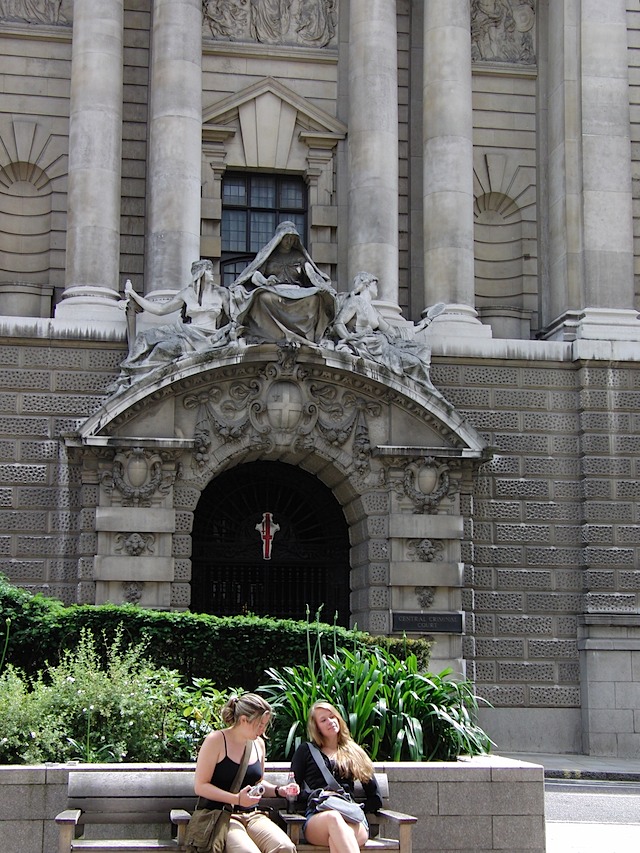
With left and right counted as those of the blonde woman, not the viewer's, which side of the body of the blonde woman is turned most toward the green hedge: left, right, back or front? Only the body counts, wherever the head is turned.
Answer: back

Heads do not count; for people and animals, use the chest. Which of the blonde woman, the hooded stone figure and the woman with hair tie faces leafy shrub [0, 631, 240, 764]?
the hooded stone figure

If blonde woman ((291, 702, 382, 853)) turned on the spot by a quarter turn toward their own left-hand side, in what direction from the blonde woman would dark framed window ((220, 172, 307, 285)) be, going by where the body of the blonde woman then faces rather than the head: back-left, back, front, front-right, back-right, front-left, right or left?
left

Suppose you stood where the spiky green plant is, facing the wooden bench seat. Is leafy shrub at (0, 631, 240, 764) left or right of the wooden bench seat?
right

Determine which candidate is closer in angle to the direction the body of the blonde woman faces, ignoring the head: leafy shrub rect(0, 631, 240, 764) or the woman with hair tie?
the woman with hair tie

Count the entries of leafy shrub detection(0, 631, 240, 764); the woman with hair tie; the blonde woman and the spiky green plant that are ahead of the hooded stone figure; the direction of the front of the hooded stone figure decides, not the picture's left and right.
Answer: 4

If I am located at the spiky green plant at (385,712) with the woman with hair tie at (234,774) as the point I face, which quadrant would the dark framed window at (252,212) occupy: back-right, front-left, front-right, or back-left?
back-right

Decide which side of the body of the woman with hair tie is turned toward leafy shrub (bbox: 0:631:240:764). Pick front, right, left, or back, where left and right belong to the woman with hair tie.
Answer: back

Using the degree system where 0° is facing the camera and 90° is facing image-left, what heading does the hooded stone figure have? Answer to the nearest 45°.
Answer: approximately 0°

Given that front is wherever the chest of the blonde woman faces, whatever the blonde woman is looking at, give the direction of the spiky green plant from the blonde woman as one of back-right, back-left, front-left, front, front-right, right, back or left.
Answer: back

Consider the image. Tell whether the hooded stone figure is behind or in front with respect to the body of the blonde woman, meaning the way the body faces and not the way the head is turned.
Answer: behind

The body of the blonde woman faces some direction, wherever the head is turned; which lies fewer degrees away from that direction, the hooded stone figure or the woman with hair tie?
the woman with hair tie

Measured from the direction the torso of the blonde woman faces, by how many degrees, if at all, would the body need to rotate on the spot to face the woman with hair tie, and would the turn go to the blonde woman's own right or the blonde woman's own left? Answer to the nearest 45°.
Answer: approximately 45° to the blonde woman's own right
